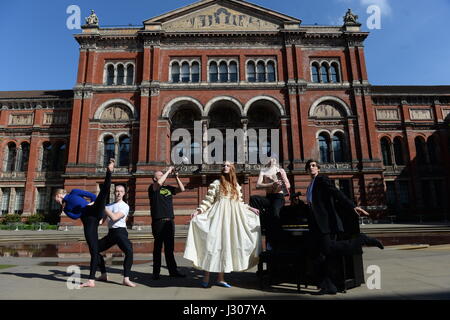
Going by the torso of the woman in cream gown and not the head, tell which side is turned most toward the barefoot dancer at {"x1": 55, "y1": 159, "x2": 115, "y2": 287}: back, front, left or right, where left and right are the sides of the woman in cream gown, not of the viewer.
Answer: right

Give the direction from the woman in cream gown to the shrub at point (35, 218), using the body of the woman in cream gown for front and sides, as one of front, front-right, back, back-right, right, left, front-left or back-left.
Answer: back-right

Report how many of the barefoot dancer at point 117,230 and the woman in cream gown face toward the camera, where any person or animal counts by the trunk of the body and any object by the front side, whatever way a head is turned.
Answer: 2

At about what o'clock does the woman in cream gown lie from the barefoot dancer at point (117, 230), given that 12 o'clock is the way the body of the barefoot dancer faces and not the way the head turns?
The woman in cream gown is roughly at 10 o'clock from the barefoot dancer.

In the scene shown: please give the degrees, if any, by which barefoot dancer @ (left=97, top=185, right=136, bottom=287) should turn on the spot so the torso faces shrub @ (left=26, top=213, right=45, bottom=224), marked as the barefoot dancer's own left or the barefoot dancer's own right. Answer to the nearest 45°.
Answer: approximately 180°

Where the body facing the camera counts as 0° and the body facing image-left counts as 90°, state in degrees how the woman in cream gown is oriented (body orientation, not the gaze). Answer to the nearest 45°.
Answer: approximately 0°

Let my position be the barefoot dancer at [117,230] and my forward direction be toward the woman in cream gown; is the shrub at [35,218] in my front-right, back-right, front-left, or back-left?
back-left

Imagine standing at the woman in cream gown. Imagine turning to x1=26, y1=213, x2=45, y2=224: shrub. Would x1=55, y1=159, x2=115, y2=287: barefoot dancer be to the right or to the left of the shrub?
left
